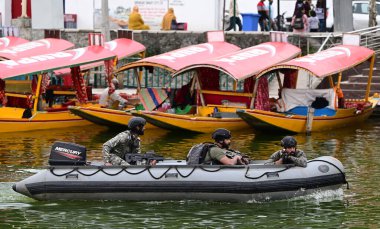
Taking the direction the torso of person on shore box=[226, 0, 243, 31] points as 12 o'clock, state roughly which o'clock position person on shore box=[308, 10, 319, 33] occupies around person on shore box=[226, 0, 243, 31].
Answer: person on shore box=[308, 10, 319, 33] is roughly at 10 o'clock from person on shore box=[226, 0, 243, 31].

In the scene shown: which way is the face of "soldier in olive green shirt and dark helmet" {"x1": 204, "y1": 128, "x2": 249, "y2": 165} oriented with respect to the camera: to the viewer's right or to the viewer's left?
to the viewer's right

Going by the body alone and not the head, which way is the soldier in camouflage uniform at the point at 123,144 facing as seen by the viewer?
to the viewer's right

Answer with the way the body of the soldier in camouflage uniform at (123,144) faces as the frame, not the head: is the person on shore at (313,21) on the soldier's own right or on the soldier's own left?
on the soldier's own left

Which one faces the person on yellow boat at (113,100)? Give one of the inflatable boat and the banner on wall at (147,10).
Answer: the banner on wall

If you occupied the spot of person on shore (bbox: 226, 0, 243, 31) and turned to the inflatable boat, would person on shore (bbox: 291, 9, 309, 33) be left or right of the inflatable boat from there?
left

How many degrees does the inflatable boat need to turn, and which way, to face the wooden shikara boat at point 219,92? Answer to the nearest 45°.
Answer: approximately 90° to its left

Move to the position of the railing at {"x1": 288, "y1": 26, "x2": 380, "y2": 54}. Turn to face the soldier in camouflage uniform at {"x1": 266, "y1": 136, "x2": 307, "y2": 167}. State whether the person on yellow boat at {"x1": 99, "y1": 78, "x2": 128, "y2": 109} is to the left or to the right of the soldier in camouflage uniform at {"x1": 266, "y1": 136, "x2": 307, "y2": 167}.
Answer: right

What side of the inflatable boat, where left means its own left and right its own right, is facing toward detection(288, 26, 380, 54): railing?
left

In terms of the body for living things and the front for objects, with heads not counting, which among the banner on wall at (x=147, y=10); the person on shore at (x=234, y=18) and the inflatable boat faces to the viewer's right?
the inflatable boat

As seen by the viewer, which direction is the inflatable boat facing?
to the viewer's right
